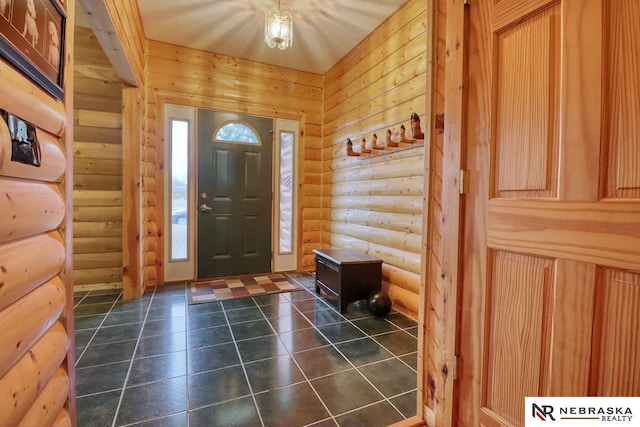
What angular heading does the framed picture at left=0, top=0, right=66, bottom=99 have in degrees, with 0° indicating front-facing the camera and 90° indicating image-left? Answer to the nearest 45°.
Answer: approximately 315°

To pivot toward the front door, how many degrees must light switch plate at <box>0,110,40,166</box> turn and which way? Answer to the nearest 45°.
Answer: approximately 90° to its left

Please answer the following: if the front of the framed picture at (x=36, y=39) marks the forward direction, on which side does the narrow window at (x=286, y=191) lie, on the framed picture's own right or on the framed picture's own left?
on the framed picture's own left

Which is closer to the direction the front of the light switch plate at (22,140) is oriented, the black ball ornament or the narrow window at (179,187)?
the black ball ornament

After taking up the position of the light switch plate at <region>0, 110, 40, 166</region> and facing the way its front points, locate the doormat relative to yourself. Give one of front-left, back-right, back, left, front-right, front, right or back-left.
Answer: left

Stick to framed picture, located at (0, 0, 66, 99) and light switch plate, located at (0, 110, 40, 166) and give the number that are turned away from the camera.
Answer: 0

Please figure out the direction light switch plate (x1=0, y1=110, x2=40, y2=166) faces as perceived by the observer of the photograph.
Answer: facing the viewer and to the right of the viewer

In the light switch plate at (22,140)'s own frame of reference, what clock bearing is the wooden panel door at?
The wooden panel door is roughly at 12 o'clock from the light switch plate.

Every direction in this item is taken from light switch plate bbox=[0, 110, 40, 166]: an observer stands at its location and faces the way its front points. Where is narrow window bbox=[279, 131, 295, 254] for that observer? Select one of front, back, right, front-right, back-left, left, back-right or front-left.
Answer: left

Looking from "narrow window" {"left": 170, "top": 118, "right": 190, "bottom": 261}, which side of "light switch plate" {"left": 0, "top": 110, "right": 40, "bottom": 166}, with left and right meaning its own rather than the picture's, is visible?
left

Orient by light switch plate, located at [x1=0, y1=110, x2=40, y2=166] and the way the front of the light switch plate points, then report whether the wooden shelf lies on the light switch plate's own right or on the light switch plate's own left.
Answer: on the light switch plate's own left

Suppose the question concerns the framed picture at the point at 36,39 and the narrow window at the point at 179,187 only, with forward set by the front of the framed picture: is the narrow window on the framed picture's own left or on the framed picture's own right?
on the framed picture's own left

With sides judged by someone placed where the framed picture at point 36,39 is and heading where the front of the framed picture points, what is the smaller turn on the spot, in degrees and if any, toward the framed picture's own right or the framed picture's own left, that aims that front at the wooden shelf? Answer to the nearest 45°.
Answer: approximately 45° to the framed picture's own left

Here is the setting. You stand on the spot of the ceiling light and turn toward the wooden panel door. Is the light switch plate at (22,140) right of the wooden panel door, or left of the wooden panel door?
right

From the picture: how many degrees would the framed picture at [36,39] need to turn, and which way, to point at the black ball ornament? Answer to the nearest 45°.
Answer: approximately 45° to its left
